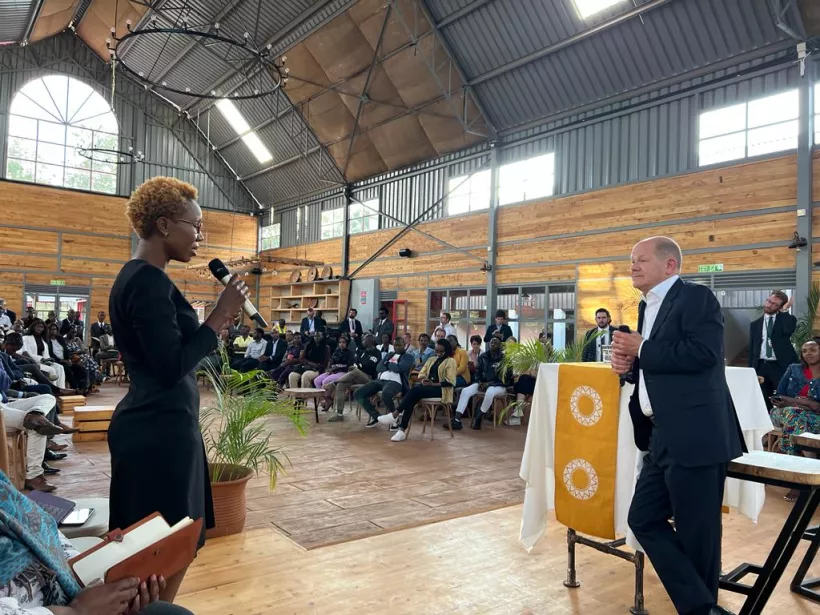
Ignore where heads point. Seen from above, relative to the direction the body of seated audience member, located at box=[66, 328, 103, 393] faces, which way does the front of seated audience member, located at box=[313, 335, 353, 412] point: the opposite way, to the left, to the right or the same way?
to the right

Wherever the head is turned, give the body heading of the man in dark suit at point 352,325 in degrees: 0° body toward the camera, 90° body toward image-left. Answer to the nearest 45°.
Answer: approximately 0°

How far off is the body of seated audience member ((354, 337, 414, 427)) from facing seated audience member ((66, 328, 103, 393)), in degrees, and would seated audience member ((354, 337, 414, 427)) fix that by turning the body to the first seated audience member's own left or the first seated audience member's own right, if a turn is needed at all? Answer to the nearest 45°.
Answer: approximately 90° to the first seated audience member's own right

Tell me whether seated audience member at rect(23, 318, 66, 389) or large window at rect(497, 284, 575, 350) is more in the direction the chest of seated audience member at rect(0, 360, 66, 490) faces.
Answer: the large window

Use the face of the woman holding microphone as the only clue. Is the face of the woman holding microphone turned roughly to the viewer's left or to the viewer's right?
to the viewer's right

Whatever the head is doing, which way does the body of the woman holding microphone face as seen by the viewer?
to the viewer's right

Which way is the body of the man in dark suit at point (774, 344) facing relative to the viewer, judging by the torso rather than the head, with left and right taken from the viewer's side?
facing the viewer and to the left of the viewer

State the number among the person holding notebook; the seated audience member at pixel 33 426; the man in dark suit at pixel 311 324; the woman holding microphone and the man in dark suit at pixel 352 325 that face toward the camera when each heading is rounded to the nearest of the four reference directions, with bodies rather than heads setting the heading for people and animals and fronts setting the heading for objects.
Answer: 2

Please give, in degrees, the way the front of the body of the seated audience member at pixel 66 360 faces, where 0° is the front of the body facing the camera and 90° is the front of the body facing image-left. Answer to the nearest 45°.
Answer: approximately 315°

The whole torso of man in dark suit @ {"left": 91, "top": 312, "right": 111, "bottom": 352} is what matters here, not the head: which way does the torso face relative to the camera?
toward the camera

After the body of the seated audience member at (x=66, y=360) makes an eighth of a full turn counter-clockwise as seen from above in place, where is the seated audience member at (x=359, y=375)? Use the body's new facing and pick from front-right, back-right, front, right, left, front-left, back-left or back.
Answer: front-right

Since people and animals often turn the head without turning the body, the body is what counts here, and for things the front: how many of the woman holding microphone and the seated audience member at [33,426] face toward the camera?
0
